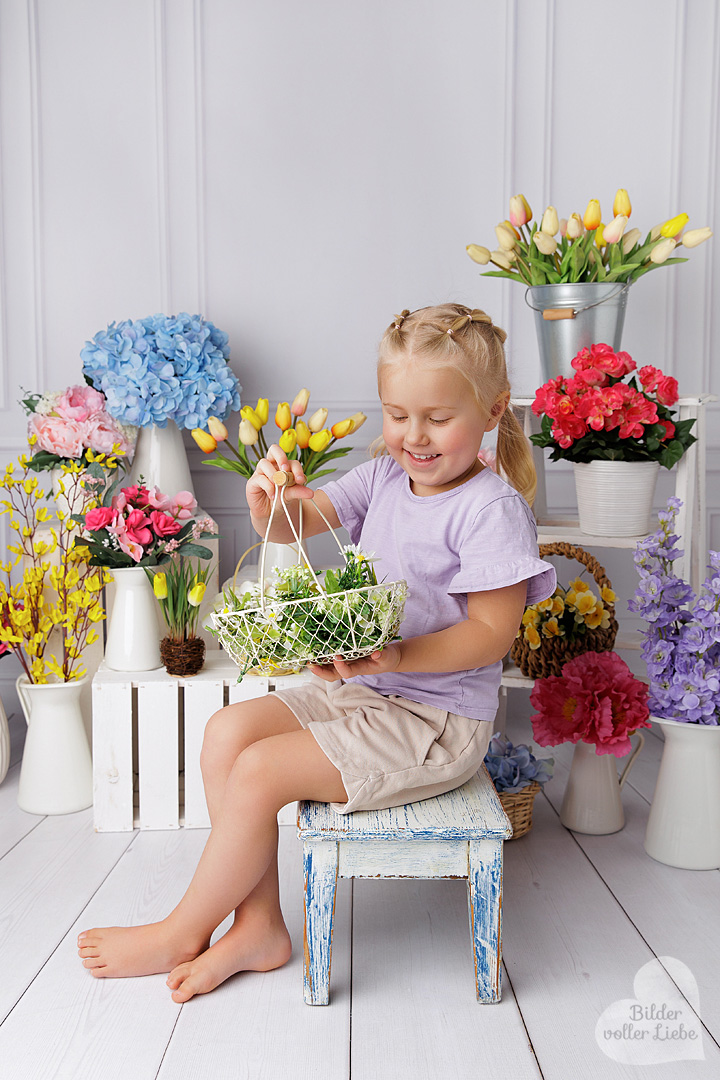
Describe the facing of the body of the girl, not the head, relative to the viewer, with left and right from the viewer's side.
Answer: facing the viewer and to the left of the viewer

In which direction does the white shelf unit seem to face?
toward the camera

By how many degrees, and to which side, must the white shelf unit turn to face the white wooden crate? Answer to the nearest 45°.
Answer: approximately 45° to its right

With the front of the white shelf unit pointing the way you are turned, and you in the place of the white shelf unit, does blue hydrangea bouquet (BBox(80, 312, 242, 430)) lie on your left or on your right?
on your right

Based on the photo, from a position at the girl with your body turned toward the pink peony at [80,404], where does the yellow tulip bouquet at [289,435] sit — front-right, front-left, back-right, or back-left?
front-right

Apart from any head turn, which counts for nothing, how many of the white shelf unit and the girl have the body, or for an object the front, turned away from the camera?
0

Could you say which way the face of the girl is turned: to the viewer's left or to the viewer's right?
to the viewer's left

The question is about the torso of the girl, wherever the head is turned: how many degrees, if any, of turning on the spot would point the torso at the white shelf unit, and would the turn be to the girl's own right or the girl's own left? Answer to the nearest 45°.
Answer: approximately 180°
